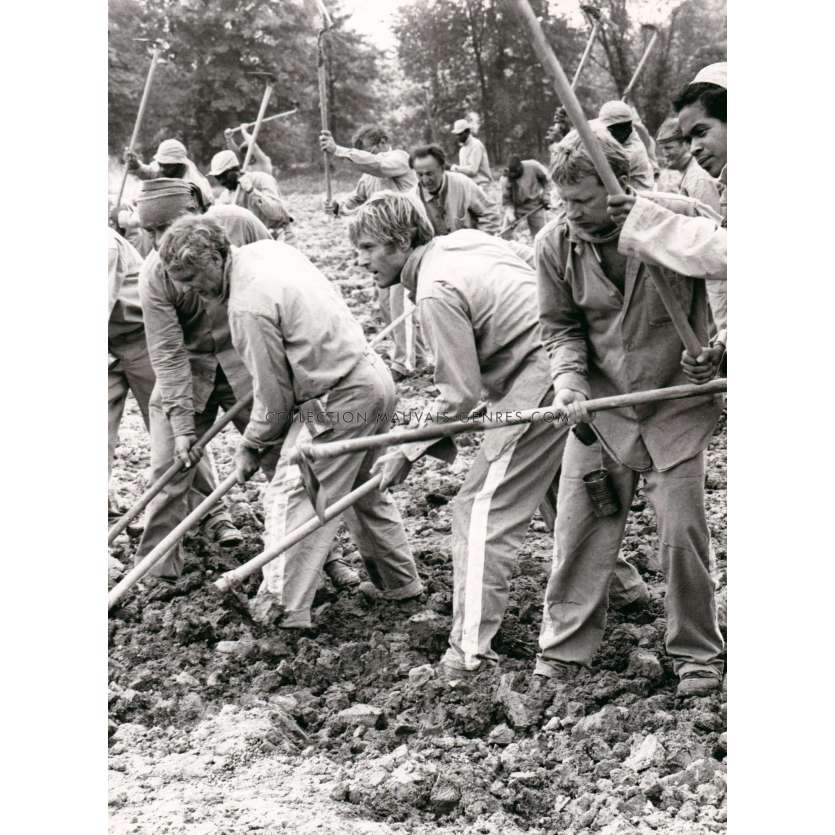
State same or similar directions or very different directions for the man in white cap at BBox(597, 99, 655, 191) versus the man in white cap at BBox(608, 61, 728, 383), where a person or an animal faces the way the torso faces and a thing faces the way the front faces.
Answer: same or similar directions

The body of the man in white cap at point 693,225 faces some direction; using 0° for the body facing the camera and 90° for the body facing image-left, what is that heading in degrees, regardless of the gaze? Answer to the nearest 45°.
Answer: approximately 45°

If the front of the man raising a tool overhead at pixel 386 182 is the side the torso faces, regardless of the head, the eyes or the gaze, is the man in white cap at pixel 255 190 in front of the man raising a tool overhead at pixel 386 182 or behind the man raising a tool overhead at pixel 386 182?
in front

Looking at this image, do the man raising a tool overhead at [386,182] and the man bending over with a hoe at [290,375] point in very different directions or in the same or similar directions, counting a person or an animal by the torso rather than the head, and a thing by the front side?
same or similar directions

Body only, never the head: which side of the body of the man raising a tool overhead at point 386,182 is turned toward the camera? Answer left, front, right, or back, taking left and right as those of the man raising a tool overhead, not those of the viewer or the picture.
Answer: left

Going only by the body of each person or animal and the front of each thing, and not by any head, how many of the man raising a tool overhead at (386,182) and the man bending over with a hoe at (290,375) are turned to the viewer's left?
2

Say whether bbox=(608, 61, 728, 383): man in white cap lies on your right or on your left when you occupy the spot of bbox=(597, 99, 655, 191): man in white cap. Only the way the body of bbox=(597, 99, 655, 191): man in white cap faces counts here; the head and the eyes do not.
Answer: on your left

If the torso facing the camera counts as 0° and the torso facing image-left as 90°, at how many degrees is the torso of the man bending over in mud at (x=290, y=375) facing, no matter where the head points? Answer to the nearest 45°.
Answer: approximately 90°

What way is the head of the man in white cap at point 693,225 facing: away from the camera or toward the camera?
toward the camera

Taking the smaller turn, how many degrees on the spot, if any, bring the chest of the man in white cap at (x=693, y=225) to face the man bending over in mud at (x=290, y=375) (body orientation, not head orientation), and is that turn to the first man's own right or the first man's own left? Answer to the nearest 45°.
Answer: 0° — they already face them

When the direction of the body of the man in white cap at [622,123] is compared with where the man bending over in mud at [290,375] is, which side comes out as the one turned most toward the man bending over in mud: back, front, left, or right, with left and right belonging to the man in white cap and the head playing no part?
front
